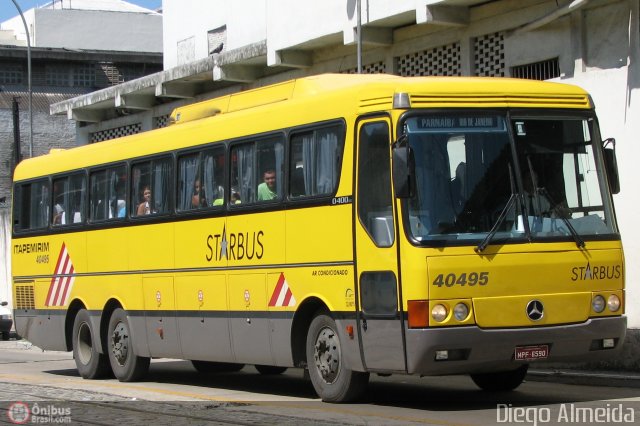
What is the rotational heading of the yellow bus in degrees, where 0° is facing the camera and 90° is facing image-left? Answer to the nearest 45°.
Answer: approximately 315°

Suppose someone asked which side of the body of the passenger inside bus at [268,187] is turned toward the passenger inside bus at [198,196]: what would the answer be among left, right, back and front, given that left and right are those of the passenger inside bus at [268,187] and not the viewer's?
back

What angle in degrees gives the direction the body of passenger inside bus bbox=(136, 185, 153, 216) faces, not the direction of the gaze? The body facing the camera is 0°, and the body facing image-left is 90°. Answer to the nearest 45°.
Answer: approximately 315°

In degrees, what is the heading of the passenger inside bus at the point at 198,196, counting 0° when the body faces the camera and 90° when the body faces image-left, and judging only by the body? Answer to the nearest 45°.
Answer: approximately 315°

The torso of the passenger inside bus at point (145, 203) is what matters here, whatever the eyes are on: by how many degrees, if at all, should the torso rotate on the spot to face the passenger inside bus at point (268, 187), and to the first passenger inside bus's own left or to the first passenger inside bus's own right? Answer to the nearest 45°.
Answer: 0° — they already face them
